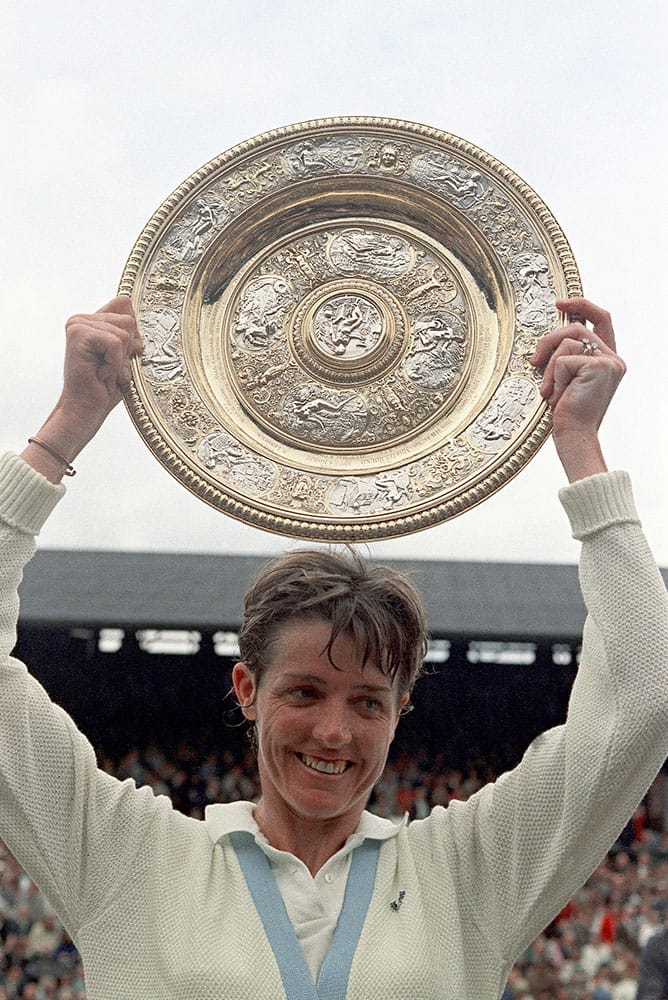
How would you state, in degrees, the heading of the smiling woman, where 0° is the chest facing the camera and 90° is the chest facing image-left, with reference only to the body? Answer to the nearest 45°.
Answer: approximately 0°
